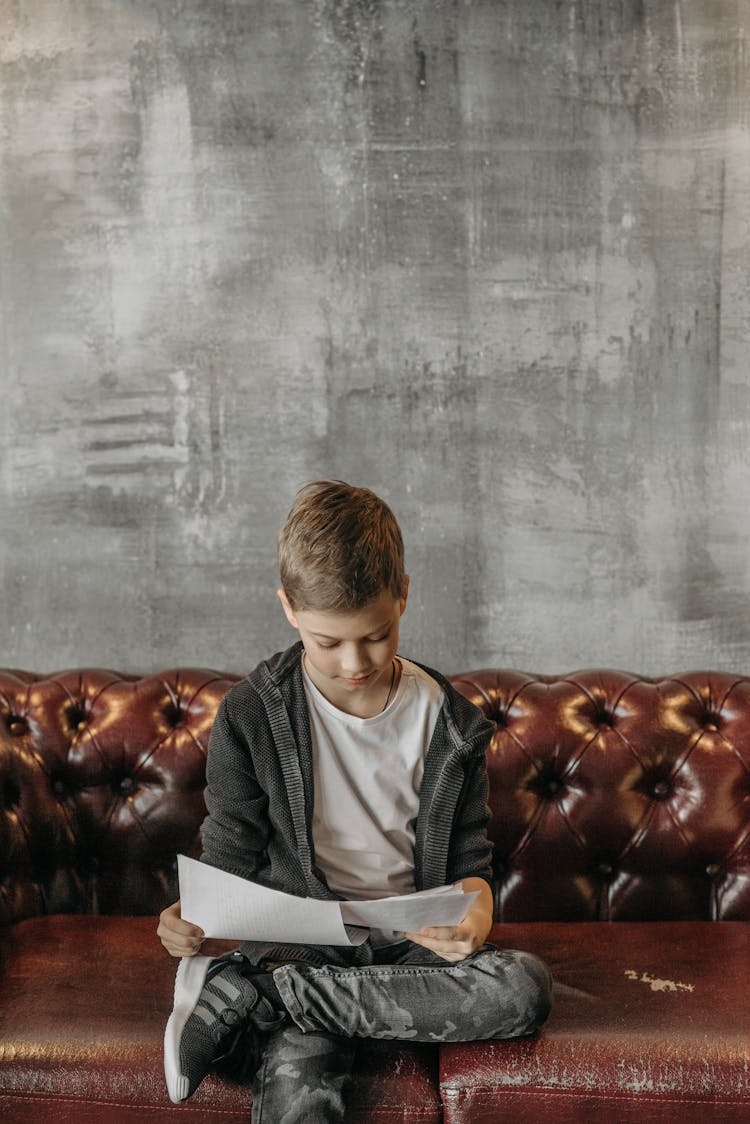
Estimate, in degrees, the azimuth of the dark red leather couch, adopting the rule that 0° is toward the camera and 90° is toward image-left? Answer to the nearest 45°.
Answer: approximately 0°
